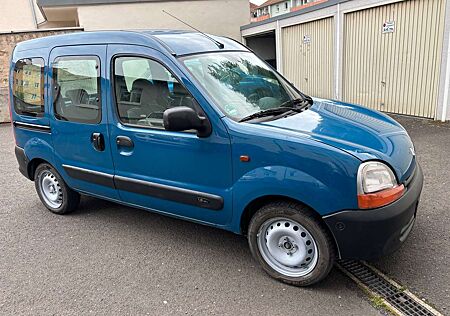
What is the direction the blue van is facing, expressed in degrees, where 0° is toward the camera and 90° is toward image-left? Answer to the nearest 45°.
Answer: approximately 315°

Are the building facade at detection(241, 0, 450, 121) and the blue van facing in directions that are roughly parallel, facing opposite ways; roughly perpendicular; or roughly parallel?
roughly perpendicular

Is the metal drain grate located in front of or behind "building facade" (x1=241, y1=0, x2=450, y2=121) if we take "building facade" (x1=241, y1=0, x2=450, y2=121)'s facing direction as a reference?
in front

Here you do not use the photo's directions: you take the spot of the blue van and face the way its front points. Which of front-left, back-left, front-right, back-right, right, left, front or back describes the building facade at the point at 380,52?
left

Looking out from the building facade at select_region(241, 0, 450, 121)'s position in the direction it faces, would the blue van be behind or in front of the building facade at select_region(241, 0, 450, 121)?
in front

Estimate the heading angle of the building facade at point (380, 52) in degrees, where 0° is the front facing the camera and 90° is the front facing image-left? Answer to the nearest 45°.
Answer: approximately 45°

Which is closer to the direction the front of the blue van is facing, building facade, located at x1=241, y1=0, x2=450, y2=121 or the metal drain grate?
the metal drain grate
